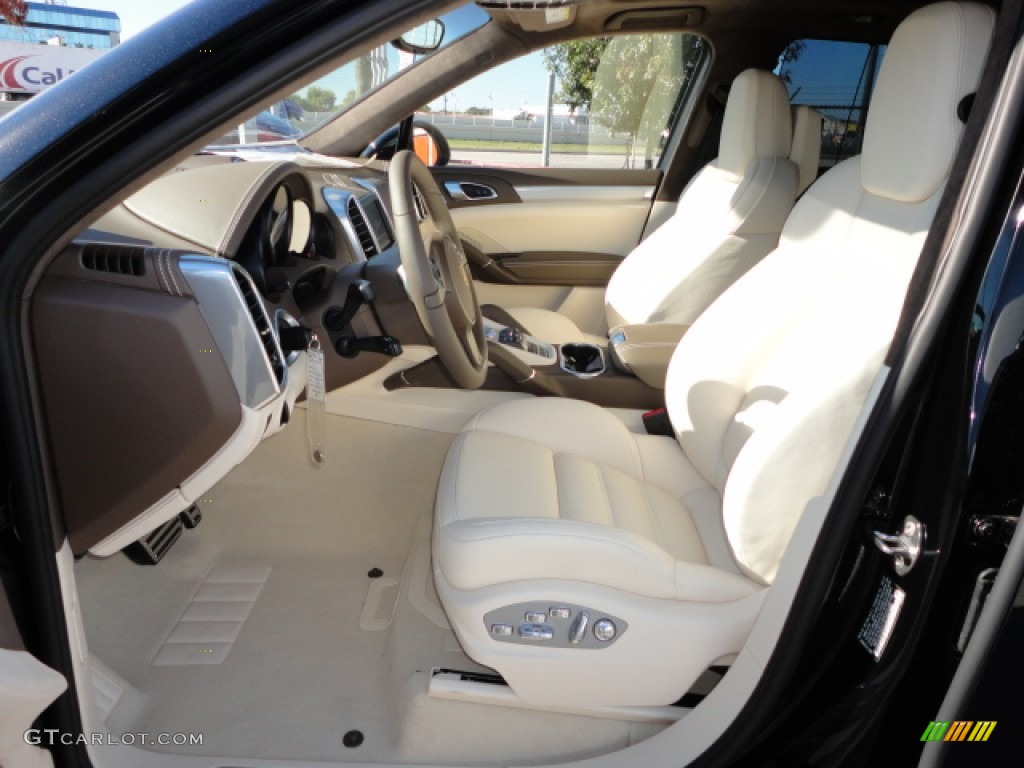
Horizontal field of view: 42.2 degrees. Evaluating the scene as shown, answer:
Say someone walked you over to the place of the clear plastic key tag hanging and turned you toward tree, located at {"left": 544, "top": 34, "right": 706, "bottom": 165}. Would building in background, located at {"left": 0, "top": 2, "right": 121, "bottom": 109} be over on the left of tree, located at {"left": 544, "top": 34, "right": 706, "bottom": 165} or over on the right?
left

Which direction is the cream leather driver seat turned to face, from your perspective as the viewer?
facing to the left of the viewer
